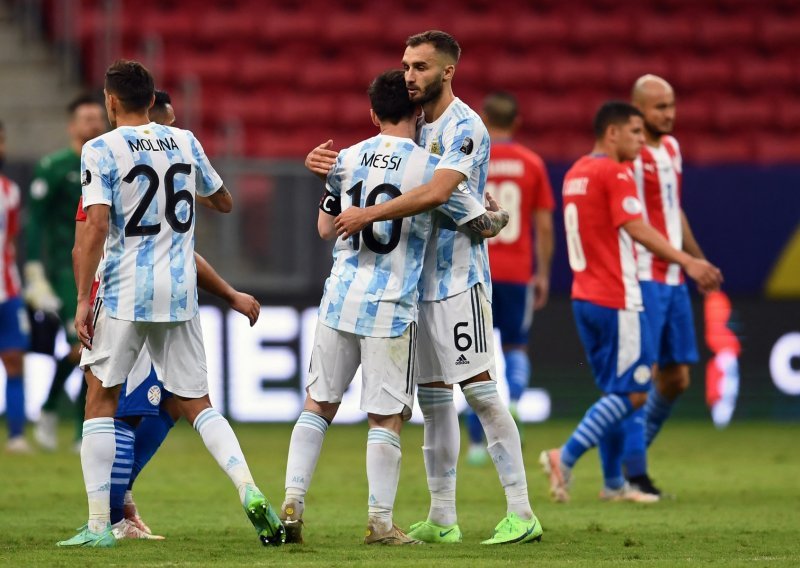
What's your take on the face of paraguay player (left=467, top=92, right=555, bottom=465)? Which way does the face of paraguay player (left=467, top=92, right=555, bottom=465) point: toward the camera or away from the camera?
away from the camera

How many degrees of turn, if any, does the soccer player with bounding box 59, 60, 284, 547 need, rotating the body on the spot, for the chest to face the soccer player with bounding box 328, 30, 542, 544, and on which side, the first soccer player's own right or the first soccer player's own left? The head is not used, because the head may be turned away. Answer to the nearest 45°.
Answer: approximately 135° to the first soccer player's own right

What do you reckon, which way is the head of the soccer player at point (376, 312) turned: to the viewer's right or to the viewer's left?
to the viewer's right

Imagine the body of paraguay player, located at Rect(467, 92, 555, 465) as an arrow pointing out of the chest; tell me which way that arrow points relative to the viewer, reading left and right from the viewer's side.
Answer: facing away from the viewer

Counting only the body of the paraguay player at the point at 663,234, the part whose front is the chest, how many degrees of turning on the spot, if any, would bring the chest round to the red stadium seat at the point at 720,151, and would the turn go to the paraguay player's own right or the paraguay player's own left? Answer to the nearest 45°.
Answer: approximately 135° to the paraguay player's own left

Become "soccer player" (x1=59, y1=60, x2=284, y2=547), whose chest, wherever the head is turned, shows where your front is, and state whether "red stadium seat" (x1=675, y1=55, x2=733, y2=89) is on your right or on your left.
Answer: on your right

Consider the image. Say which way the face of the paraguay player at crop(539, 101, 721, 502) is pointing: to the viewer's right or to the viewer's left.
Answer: to the viewer's right

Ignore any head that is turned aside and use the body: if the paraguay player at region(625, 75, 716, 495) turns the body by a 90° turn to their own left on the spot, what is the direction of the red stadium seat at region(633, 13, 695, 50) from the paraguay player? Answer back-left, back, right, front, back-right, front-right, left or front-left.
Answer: front-left

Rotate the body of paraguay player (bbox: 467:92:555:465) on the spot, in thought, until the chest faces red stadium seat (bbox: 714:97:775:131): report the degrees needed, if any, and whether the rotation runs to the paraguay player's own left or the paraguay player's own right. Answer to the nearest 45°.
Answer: approximately 45° to the paraguay player's own right

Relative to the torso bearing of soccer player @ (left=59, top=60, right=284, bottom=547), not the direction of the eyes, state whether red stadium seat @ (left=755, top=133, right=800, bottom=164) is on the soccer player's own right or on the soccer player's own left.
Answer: on the soccer player's own right

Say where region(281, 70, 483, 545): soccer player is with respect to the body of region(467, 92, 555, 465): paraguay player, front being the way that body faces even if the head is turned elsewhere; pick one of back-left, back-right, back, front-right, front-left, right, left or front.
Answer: back
